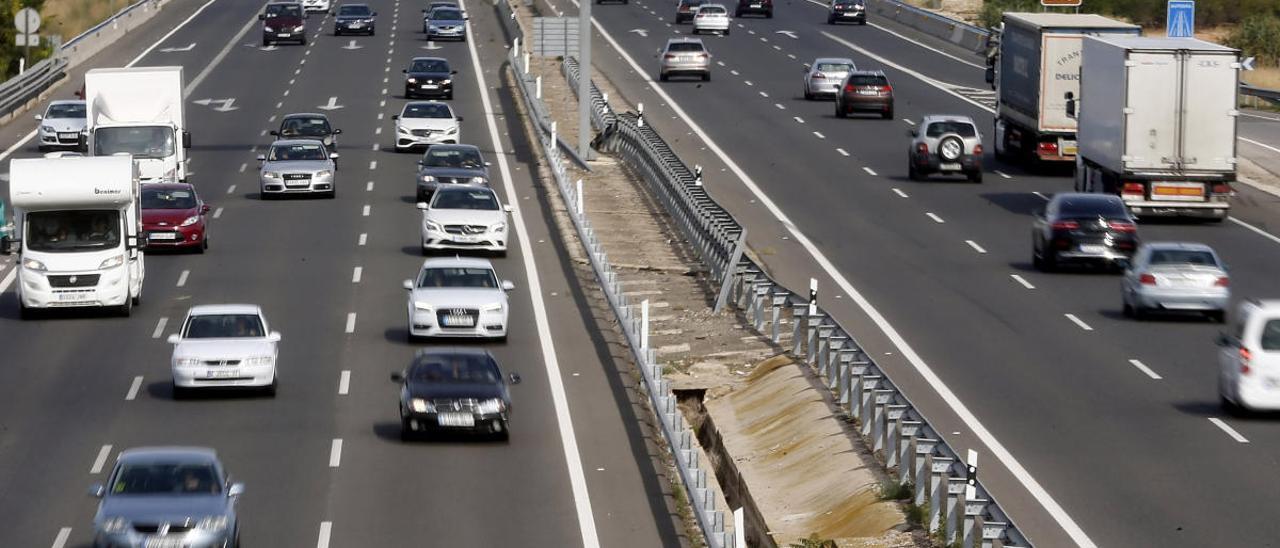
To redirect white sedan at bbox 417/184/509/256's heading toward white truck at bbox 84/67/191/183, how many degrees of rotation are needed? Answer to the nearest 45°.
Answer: approximately 135° to its right

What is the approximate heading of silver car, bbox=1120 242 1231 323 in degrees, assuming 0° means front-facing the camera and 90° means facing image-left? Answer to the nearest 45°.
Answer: approximately 180°

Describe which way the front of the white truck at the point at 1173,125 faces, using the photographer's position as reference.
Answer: facing away from the viewer

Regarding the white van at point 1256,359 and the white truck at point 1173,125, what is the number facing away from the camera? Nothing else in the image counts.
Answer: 2

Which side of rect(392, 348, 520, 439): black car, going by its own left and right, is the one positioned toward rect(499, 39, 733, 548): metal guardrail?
left

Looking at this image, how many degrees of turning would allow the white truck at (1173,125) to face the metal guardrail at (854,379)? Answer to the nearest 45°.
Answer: approximately 180°

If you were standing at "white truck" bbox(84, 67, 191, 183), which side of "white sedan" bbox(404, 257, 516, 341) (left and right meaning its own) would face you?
back

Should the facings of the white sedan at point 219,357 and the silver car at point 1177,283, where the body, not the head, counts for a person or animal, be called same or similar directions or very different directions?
very different directions

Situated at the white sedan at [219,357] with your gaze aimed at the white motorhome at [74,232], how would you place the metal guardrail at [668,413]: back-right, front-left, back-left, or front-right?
back-right
